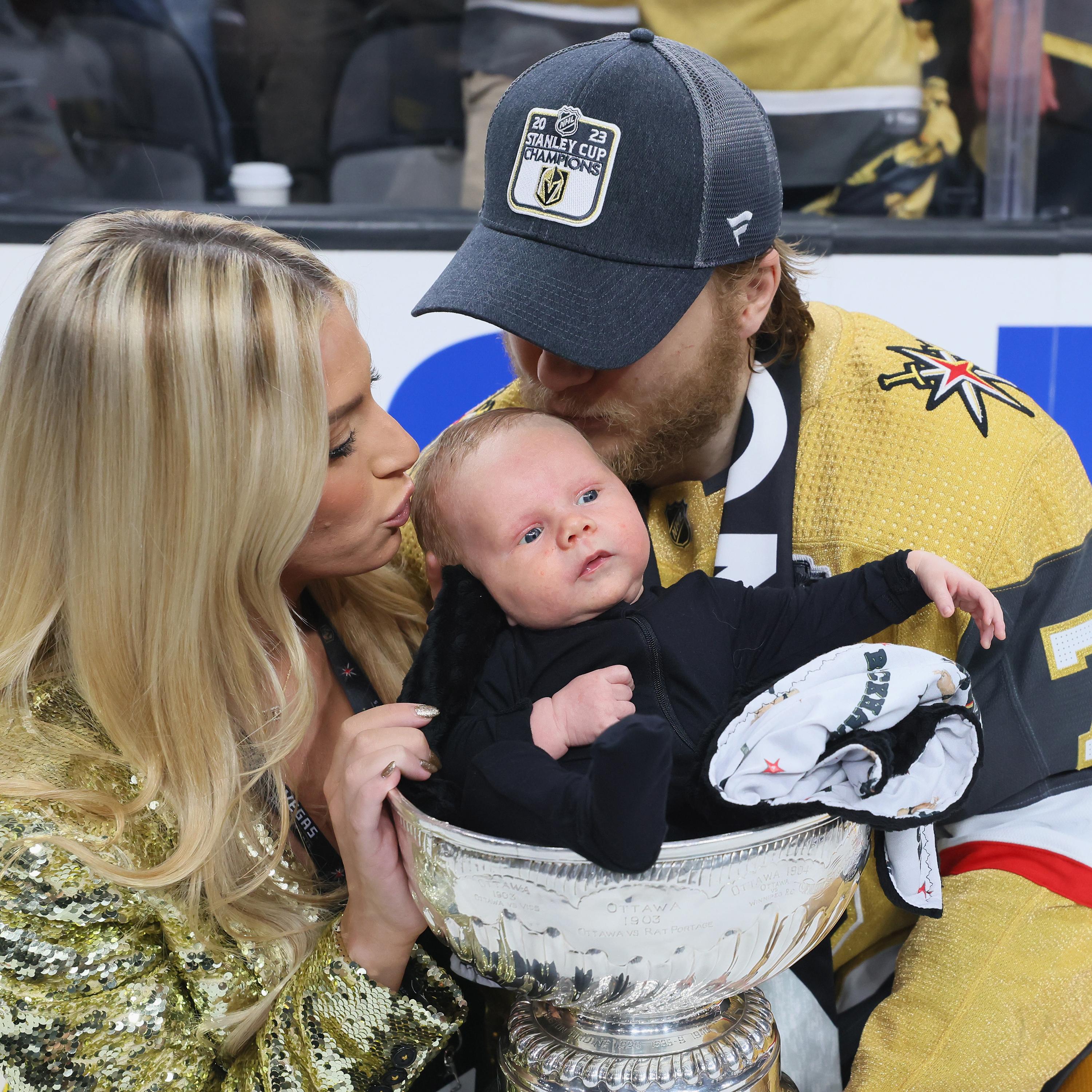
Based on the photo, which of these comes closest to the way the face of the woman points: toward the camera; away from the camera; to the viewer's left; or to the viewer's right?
to the viewer's right

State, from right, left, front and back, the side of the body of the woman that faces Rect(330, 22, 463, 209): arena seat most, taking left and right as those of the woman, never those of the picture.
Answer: left

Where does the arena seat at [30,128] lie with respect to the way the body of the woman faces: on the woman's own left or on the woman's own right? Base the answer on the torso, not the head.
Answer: on the woman's own left

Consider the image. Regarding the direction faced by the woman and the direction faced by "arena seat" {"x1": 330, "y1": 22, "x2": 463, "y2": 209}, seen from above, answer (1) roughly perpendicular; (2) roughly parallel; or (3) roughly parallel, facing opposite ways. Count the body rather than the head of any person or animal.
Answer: roughly perpendicular

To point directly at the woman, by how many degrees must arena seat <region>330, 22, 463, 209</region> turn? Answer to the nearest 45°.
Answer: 0° — it already faces them

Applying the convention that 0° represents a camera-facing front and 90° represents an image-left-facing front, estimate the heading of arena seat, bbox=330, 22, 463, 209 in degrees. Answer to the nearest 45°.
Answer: approximately 0°

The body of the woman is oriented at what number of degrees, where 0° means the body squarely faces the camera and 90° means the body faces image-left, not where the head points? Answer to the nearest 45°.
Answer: approximately 270°

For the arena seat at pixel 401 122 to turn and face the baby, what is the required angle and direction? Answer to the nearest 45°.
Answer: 0° — it already faces them
